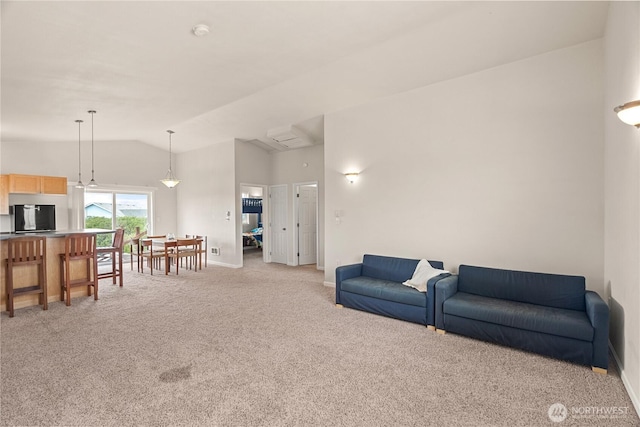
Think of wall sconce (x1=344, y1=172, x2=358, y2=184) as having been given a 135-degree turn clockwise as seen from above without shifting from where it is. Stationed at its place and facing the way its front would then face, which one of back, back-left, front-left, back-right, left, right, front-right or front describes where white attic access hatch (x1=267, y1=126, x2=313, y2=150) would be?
front

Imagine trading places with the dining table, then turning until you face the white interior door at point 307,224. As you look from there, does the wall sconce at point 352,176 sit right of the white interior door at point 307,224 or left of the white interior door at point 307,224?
right

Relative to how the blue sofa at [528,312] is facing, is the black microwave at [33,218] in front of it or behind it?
in front

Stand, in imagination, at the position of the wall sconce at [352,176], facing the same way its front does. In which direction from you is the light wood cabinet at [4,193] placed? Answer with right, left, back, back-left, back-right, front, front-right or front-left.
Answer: right

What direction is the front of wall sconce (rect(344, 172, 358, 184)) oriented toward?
toward the camera

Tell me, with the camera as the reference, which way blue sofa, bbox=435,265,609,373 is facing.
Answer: facing the viewer and to the left of the viewer

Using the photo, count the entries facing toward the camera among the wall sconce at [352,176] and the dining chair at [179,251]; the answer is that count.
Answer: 1

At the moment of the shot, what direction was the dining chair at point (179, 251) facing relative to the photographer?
facing away from the viewer and to the left of the viewer

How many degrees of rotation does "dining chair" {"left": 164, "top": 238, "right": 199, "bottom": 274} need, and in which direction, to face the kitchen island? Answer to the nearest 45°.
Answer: approximately 90° to its left

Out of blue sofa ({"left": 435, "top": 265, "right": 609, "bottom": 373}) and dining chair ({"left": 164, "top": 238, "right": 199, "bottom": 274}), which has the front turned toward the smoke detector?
the blue sofa

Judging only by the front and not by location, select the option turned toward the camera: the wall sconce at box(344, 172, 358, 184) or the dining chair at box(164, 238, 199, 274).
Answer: the wall sconce

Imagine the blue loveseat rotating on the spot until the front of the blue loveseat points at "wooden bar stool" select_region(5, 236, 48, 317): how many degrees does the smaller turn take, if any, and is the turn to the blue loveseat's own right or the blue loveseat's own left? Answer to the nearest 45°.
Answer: approximately 45° to the blue loveseat's own right

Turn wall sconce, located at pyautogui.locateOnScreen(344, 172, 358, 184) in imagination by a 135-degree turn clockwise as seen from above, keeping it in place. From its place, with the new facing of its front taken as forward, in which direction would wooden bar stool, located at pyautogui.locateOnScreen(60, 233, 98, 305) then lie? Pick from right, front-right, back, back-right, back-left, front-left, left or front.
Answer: front-left

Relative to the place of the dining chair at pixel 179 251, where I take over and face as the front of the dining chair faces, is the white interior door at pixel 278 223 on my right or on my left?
on my right
